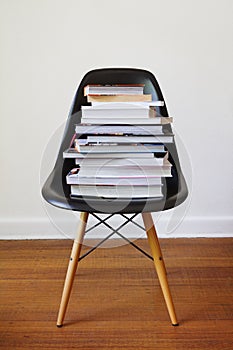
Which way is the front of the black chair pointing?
toward the camera
